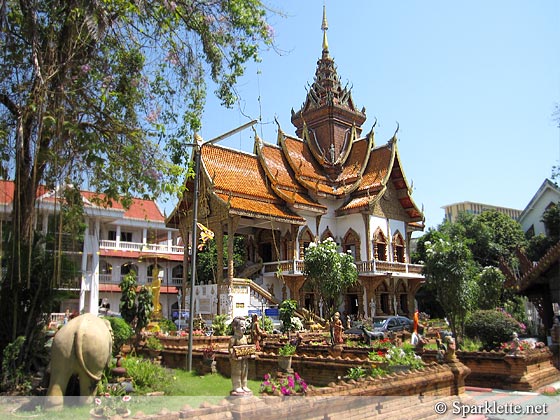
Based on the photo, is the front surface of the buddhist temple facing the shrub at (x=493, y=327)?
no

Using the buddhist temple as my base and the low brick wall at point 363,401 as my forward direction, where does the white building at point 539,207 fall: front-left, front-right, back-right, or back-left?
back-left

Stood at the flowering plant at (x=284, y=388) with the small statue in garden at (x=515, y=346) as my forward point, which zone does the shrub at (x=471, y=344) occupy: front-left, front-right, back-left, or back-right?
front-left

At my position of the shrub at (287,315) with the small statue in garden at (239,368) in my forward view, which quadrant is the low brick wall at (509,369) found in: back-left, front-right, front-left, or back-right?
front-left

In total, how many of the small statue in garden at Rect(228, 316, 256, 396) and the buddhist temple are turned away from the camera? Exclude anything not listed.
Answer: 0

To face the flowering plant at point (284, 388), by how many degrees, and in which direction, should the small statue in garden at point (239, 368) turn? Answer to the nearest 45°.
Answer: approximately 45° to its left

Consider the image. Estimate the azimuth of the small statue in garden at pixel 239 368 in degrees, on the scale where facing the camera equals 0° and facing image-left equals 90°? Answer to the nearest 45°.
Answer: approximately 315°

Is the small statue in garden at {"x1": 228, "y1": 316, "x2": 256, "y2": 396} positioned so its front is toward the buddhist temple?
no

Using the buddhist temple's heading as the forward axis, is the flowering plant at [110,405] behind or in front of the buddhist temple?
in front

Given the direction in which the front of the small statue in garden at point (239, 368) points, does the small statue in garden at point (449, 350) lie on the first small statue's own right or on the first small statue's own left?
on the first small statue's own left

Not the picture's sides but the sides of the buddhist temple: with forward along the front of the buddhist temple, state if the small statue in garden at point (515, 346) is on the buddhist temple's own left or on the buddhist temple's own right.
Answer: on the buddhist temple's own left

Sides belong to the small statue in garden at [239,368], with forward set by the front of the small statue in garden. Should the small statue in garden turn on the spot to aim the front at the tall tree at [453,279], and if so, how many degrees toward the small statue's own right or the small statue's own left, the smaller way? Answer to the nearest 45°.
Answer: approximately 90° to the small statue's own left
